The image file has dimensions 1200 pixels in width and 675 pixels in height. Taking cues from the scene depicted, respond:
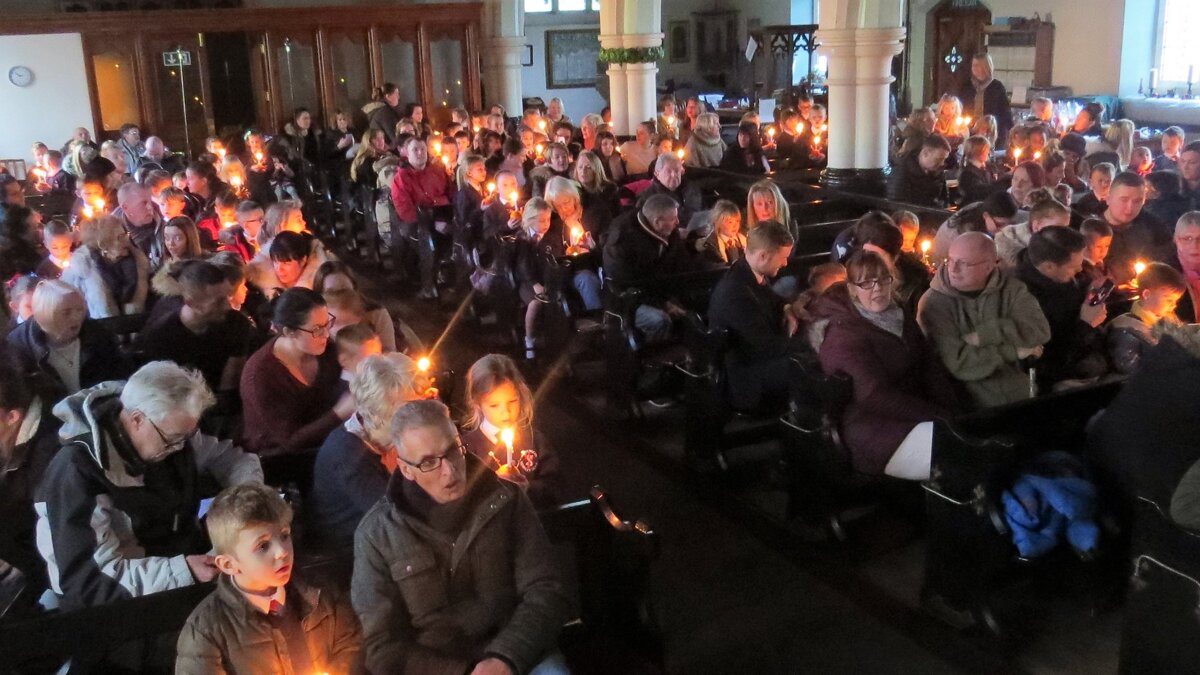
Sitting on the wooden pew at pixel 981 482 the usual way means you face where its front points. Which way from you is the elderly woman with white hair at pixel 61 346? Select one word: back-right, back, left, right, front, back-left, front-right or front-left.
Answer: back-right

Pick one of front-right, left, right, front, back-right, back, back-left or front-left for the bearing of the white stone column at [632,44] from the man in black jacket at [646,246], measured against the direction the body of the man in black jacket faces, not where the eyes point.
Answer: back-left

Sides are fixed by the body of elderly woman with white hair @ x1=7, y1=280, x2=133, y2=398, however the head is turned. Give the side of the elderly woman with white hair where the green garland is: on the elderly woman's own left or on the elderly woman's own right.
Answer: on the elderly woman's own left

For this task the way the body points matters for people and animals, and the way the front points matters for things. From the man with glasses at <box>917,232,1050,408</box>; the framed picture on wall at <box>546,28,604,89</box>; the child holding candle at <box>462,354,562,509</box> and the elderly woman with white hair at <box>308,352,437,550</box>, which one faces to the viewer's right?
the elderly woman with white hair

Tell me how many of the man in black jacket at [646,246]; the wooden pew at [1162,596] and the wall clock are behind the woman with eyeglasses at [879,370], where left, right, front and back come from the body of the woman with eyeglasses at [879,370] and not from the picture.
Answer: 2

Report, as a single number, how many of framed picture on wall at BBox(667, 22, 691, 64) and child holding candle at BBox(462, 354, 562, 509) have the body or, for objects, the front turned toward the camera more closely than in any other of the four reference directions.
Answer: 2

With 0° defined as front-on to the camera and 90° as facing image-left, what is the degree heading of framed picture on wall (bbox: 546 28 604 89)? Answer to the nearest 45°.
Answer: approximately 0°

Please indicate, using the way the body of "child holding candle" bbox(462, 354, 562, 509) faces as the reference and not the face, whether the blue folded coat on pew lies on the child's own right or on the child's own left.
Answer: on the child's own left

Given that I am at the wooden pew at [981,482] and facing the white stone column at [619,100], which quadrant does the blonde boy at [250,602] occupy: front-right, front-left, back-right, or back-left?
back-left

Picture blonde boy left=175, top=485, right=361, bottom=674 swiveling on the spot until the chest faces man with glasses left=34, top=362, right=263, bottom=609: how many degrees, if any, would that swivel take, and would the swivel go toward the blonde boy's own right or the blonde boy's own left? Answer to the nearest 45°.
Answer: approximately 180°

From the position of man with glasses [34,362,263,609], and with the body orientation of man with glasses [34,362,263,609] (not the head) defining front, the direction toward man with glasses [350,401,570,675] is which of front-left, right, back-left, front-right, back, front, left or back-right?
front

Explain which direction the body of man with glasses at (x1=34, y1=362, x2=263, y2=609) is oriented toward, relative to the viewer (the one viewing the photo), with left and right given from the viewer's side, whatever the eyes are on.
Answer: facing the viewer and to the right of the viewer

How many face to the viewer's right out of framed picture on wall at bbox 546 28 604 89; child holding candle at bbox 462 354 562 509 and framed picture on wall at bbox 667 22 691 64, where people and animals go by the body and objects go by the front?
0

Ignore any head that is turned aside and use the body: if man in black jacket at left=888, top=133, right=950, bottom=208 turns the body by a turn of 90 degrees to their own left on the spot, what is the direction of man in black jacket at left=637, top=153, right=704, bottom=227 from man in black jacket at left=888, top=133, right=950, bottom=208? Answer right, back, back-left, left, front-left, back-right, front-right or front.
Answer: back
